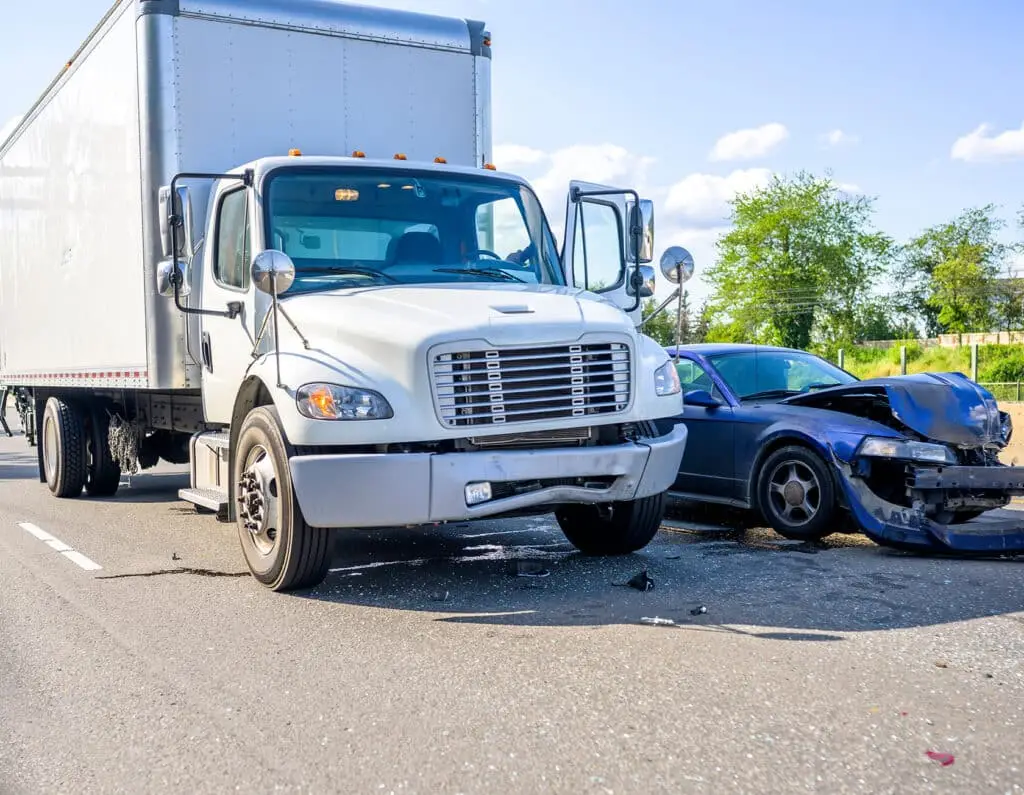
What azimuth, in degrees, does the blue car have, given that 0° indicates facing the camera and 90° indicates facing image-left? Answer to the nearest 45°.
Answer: approximately 315°

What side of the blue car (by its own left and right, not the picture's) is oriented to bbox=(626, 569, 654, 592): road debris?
right

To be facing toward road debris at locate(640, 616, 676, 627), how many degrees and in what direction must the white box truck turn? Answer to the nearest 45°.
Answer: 0° — it already faces it

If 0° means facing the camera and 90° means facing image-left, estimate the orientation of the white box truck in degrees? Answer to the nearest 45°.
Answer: approximately 315°

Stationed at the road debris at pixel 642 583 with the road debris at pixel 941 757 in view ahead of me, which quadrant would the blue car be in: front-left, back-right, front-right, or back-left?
back-left

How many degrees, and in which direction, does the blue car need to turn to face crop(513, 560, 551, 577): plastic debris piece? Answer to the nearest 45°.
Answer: approximately 90° to its right

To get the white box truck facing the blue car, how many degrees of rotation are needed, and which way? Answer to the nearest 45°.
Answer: approximately 45° to its left
